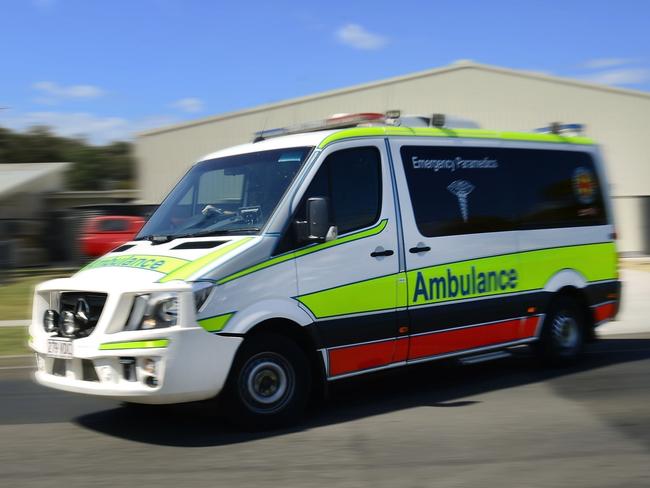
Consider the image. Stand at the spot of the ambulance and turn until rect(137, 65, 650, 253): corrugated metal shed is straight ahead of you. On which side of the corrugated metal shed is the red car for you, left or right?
left

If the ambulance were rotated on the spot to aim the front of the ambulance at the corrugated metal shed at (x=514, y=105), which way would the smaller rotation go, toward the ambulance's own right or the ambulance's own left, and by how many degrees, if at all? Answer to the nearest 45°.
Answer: approximately 135° to the ambulance's own right

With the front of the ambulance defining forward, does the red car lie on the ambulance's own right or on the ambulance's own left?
on the ambulance's own right

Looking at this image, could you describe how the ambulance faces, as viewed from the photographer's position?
facing the viewer and to the left of the viewer

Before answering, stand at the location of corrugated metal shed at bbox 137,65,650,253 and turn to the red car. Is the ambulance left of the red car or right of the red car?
left
